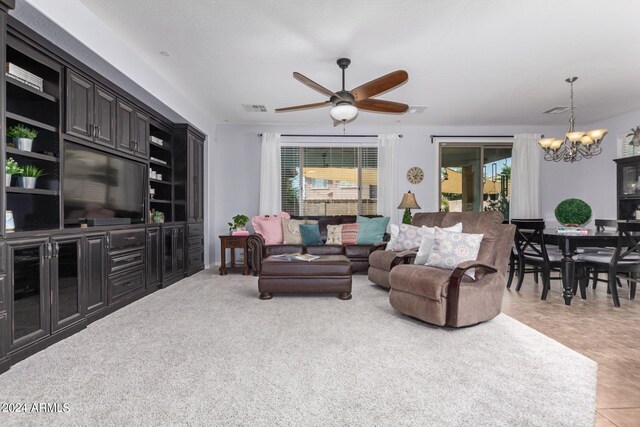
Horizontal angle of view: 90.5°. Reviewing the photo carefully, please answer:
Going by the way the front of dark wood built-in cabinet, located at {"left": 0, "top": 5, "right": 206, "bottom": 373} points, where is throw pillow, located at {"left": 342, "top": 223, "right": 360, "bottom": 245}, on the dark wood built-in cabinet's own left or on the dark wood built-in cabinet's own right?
on the dark wood built-in cabinet's own left

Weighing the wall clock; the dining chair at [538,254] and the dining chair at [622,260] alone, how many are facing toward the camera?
1

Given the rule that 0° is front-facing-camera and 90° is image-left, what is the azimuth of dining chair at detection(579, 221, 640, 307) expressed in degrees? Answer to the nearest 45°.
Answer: approximately 135°

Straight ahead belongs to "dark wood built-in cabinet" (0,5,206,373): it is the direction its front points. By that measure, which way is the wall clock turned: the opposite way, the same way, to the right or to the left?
to the right

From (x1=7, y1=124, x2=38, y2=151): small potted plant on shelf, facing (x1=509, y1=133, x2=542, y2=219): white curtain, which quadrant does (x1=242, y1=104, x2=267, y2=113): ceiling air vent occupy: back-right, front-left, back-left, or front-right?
front-left

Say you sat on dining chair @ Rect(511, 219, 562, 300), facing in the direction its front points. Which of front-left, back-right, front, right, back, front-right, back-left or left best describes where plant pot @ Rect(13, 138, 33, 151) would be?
back

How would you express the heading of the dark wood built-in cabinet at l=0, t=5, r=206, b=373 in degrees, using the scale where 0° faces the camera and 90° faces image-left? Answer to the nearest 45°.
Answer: approximately 315°

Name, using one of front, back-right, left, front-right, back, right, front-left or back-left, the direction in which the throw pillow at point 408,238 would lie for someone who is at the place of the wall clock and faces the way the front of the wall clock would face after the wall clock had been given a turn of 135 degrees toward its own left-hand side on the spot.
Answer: back-right

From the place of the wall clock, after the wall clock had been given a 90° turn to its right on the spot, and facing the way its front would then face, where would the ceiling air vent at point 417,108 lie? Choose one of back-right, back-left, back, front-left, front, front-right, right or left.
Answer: left

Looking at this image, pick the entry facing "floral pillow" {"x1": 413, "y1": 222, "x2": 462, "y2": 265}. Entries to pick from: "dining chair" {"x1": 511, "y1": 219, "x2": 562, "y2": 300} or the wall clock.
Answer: the wall clock

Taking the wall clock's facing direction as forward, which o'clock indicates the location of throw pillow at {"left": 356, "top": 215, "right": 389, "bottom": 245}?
The throw pillow is roughly at 1 o'clock from the wall clock.

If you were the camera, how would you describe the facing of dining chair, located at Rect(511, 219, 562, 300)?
facing away from the viewer and to the right of the viewer

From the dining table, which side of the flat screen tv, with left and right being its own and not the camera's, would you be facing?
front

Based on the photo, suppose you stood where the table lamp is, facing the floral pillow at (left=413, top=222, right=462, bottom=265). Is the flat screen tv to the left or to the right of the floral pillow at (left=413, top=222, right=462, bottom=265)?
right

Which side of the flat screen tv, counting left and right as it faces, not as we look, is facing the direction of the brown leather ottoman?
front

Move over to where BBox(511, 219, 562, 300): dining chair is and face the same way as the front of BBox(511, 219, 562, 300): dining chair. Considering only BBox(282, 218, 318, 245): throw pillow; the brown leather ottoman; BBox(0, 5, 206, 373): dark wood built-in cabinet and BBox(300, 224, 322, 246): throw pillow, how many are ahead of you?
0

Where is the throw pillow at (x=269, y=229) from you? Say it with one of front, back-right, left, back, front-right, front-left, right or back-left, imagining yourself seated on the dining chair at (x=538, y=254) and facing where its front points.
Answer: back-left

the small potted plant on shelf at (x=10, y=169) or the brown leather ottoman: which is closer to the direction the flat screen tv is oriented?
the brown leather ottoman

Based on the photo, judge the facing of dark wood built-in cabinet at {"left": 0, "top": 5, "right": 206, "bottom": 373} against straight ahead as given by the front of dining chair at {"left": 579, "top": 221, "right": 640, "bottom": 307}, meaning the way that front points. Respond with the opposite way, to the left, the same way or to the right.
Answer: to the right

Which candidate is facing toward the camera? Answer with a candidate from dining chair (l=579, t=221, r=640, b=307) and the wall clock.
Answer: the wall clock

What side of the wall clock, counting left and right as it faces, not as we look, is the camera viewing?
front
